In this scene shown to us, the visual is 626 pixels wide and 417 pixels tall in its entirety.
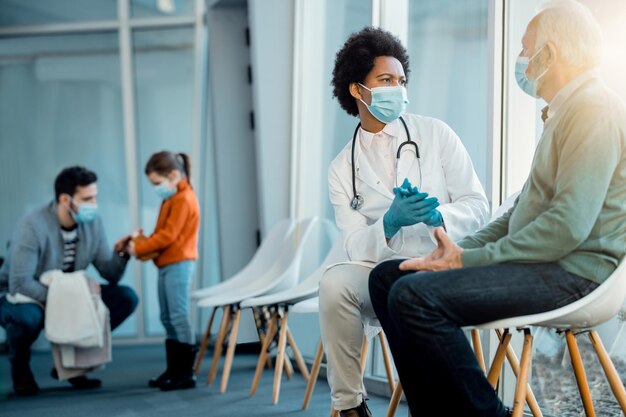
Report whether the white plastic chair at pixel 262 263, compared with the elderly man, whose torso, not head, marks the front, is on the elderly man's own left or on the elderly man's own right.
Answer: on the elderly man's own right

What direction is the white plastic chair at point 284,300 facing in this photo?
to the viewer's left

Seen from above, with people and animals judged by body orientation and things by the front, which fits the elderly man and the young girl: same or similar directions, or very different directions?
same or similar directions

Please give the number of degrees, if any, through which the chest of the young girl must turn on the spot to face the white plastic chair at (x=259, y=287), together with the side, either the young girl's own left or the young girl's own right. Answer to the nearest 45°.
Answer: approximately 180°

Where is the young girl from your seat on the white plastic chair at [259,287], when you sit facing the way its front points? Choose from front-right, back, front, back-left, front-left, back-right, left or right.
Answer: front

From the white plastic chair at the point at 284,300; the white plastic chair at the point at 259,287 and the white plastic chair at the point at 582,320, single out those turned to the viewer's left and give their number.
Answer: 3

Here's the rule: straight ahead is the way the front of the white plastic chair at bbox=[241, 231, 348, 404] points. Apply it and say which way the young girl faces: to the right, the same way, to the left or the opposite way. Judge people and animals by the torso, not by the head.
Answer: the same way

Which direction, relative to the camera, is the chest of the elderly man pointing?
to the viewer's left

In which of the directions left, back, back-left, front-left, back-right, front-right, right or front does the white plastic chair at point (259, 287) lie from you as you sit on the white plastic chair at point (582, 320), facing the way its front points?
front-right

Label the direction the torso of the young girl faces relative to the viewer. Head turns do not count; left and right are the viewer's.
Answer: facing to the left of the viewer

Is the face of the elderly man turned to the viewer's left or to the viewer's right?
to the viewer's left

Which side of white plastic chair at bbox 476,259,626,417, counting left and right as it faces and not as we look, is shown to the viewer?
left

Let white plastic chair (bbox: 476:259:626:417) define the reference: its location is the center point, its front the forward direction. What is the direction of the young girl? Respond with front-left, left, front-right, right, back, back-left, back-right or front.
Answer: front-right
